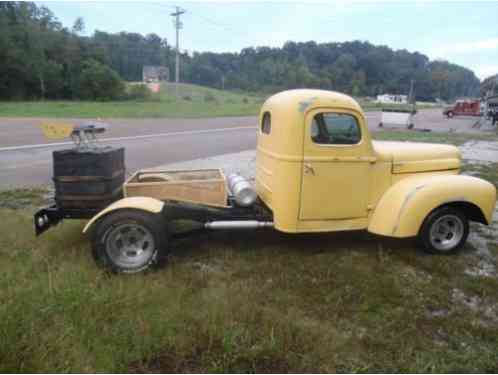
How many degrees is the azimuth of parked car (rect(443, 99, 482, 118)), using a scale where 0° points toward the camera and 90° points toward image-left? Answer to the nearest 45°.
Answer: approximately 90°

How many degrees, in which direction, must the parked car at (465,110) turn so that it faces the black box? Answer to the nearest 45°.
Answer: approximately 90° to its left

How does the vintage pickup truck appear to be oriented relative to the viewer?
to the viewer's right
